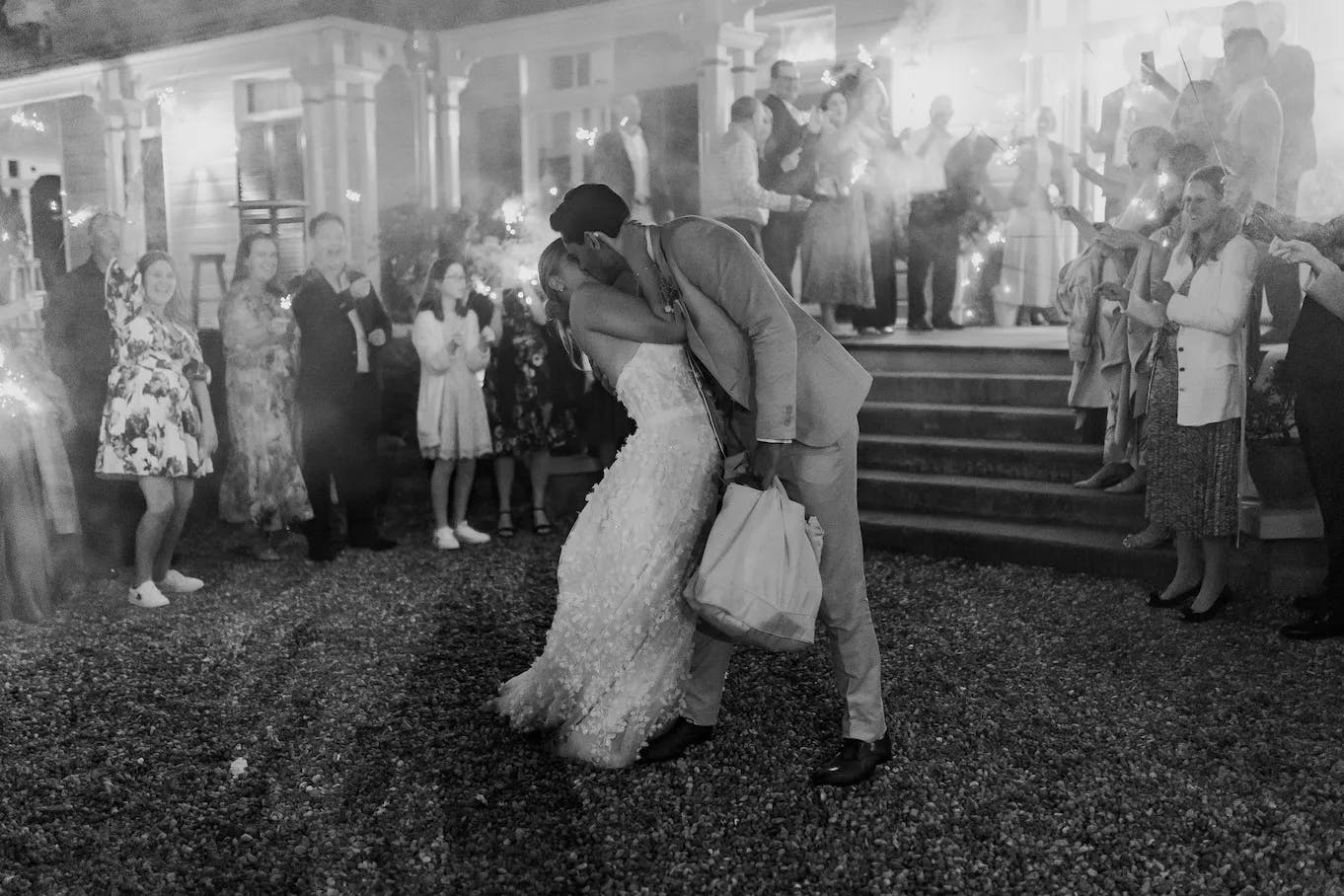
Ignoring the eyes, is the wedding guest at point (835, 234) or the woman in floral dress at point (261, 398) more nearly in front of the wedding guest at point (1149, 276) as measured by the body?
the woman in floral dress

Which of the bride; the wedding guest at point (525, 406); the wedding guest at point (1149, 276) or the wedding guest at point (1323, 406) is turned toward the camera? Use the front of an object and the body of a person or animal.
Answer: the wedding guest at point (525, 406)

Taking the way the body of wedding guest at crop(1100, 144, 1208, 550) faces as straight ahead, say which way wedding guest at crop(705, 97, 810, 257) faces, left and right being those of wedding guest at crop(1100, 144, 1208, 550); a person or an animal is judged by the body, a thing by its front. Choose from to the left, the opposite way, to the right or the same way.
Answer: the opposite way

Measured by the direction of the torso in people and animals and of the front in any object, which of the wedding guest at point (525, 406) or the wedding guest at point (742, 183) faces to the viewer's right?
the wedding guest at point (742, 183)

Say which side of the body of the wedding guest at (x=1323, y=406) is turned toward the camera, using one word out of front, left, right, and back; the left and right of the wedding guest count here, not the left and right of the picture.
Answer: left

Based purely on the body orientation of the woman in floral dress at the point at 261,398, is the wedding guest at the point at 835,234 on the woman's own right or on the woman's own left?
on the woman's own left

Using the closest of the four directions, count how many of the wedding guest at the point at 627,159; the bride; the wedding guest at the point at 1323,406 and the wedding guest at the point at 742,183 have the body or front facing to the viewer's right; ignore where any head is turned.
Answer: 2

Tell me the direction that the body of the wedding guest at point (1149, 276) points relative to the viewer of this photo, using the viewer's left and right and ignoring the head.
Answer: facing to the left of the viewer

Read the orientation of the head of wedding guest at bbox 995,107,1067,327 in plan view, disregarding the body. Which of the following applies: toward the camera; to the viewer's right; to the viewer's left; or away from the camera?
toward the camera

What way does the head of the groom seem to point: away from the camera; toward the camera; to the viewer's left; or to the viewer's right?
to the viewer's left

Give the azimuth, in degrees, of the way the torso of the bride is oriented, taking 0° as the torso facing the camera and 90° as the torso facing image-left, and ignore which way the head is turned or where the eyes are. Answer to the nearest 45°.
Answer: approximately 270°

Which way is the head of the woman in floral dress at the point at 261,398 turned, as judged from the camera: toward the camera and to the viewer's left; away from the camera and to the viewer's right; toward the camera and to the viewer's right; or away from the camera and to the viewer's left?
toward the camera and to the viewer's right

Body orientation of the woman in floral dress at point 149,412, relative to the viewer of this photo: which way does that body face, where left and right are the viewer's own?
facing the viewer and to the right of the viewer

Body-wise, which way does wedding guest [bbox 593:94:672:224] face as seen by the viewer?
toward the camera

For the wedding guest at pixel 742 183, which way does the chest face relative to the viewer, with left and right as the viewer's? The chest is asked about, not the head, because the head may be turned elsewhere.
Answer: facing to the right of the viewer
